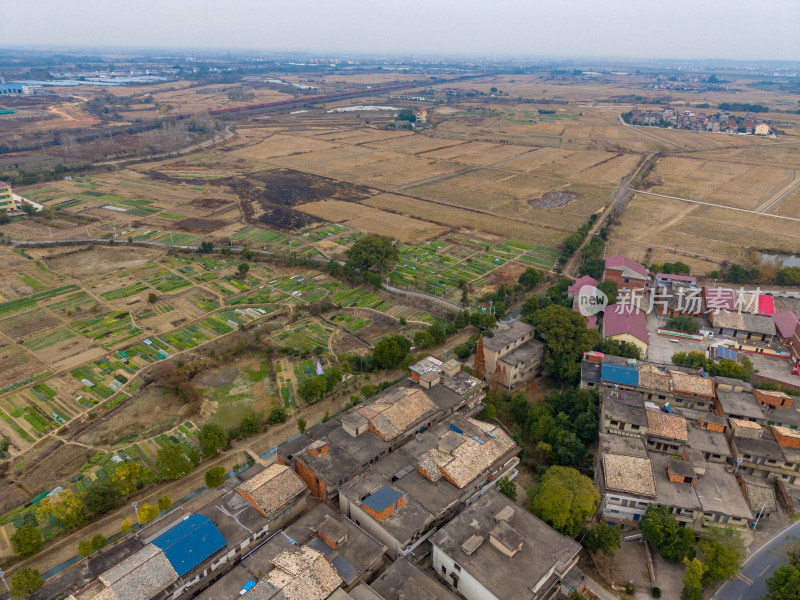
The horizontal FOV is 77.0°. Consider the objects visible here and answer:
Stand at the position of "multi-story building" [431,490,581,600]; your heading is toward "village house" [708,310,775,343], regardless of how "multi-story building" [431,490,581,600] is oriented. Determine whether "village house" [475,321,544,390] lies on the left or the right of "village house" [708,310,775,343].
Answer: left

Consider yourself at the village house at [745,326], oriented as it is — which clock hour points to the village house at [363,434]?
the village house at [363,434] is roughly at 1 o'clock from the village house at [745,326].

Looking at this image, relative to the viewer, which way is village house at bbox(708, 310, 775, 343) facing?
toward the camera

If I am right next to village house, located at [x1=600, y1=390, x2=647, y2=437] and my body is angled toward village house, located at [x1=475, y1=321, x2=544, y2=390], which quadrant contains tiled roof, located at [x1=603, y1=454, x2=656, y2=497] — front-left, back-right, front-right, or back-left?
back-left

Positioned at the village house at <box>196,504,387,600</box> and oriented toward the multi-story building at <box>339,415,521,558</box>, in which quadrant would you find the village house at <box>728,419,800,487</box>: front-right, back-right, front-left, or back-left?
front-right

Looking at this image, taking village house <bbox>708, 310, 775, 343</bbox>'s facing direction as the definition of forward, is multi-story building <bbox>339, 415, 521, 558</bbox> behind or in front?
in front

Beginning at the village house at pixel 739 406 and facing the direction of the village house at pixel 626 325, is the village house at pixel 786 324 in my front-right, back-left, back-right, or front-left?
front-right

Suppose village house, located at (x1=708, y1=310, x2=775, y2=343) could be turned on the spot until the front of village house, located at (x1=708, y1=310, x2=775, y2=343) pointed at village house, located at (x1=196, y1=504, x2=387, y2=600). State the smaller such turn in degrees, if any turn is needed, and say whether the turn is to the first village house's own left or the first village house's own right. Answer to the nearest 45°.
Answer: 0° — it already faces it

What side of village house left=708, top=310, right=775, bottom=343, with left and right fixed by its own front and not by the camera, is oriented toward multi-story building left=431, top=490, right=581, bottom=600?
front

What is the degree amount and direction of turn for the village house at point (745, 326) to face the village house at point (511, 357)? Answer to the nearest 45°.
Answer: approximately 45° to its right

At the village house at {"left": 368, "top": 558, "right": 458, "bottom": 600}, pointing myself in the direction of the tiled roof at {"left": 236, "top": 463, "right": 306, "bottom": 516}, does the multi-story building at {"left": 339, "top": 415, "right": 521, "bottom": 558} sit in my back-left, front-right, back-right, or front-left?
front-right

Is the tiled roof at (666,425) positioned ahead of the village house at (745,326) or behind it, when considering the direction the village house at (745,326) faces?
ahead

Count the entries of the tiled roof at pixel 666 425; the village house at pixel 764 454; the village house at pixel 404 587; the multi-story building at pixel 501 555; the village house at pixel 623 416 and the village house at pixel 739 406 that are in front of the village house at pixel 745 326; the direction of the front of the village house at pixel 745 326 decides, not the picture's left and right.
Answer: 6

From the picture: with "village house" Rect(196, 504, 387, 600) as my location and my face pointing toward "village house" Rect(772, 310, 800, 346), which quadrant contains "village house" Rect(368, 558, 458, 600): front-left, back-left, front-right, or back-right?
front-right

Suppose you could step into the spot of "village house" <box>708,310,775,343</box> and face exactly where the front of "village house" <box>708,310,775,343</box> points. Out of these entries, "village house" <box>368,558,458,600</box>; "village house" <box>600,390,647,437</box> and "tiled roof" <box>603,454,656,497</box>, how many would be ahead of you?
3
